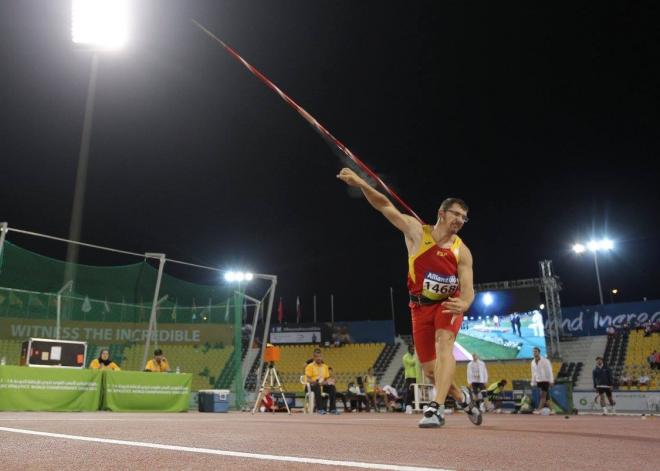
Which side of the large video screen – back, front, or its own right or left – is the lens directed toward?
front

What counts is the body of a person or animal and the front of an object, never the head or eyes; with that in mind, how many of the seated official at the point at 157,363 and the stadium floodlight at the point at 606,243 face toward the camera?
2

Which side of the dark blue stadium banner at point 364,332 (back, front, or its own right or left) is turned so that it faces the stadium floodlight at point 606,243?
left

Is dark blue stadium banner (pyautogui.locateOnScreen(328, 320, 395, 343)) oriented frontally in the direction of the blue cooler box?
yes

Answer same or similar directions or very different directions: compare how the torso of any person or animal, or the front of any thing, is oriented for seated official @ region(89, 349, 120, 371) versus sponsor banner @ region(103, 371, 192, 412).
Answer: same or similar directions

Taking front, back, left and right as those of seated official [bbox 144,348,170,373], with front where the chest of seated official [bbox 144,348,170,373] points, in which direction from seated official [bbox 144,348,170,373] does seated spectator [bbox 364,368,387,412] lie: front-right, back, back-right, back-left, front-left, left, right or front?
back-left

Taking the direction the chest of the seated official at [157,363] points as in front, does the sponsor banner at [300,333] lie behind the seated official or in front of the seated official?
behind

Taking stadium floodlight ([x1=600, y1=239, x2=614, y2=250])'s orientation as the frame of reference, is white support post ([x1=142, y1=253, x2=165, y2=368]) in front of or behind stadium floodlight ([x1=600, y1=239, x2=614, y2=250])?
in front

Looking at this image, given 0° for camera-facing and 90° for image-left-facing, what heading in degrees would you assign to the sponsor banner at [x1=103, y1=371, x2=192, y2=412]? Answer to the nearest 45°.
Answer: approximately 0°

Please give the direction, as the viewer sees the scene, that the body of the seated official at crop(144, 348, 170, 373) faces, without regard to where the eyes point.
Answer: toward the camera

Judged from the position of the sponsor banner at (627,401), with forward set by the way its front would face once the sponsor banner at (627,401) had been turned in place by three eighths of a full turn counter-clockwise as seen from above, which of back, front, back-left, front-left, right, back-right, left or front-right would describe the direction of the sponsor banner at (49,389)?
back

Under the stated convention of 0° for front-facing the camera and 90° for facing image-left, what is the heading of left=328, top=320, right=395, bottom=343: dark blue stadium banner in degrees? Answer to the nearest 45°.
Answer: approximately 0°
